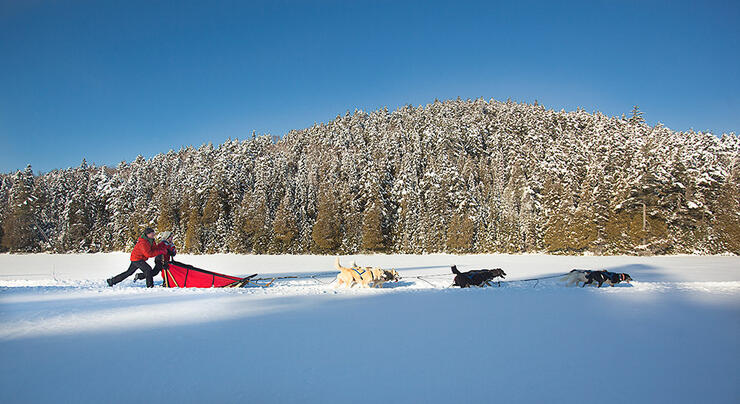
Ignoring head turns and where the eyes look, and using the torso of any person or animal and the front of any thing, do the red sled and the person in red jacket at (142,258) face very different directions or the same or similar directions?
same or similar directions

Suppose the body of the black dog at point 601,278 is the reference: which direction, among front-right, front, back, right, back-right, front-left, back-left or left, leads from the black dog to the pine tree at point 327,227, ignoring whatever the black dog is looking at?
back-left

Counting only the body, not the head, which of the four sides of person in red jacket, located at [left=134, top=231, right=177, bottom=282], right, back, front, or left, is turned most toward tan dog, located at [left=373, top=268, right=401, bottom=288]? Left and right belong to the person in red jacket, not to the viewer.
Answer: front

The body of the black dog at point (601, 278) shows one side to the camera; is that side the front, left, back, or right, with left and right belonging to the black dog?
right

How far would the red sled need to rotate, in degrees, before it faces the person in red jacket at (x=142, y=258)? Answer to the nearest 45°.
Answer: approximately 180°

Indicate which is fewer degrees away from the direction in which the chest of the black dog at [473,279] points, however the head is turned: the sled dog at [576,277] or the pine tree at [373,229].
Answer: the sled dog

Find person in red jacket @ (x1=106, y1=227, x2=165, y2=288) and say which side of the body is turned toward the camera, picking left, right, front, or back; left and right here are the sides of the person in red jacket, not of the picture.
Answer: right

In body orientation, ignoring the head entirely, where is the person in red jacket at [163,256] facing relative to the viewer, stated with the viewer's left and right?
facing to the right of the viewer

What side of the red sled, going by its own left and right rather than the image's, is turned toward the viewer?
right

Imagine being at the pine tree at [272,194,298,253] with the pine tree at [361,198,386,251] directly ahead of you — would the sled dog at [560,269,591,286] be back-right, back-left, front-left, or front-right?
front-right

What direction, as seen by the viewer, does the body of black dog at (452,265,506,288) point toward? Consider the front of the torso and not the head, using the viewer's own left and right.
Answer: facing to the right of the viewer

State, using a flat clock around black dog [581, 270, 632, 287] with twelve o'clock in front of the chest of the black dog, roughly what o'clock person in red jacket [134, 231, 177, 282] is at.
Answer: The person in red jacket is roughly at 5 o'clock from the black dog.

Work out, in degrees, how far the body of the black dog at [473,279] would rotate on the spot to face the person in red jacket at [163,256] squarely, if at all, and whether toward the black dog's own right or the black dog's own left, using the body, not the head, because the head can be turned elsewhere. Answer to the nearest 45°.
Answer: approximately 180°
